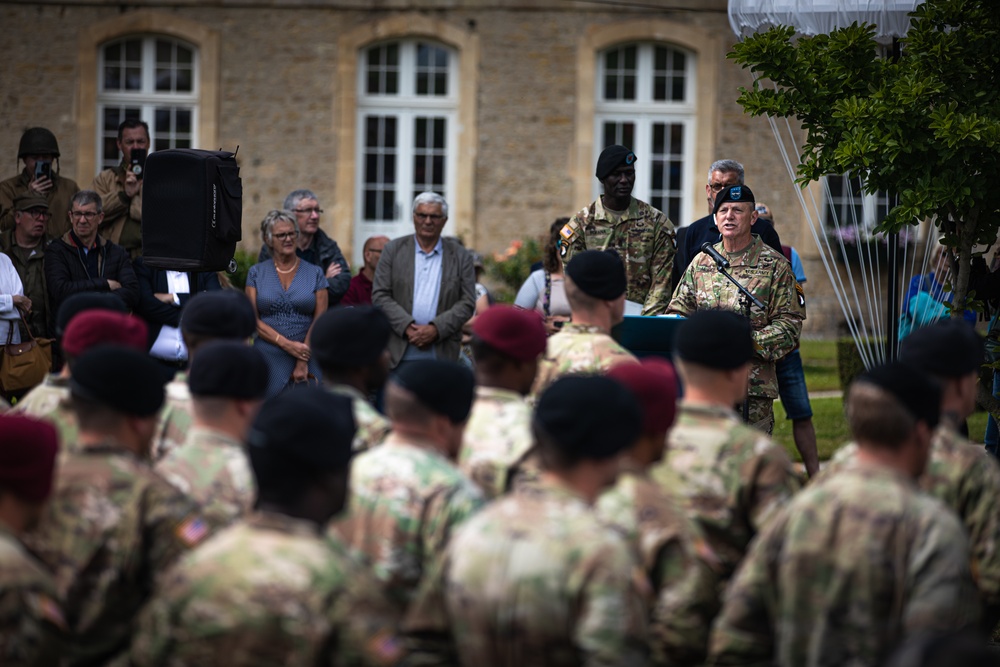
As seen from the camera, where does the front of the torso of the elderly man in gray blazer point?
toward the camera

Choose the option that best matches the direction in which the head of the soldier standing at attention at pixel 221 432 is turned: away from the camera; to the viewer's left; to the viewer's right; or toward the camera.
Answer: away from the camera

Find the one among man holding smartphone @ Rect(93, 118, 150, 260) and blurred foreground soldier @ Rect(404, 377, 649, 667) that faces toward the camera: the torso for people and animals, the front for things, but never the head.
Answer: the man holding smartphone

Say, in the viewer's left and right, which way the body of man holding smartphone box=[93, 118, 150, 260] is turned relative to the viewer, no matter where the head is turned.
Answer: facing the viewer

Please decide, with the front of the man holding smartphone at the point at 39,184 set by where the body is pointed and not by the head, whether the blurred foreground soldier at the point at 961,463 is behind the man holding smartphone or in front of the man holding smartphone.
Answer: in front

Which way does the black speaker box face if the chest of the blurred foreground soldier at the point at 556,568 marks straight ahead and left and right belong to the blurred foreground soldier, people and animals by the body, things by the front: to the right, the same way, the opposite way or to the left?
the opposite way

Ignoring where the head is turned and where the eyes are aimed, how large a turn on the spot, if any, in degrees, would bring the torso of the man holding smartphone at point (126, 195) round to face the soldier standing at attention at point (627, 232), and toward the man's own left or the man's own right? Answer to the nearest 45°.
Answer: approximately 45° to the man's own left

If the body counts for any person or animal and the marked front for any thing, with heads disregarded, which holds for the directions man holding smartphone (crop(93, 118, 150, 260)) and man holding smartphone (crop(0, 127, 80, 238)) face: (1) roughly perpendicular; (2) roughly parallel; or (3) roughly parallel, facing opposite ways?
roughly parallel

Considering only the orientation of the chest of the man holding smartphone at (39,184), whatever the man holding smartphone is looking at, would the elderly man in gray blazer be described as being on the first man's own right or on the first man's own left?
on the first man's own left

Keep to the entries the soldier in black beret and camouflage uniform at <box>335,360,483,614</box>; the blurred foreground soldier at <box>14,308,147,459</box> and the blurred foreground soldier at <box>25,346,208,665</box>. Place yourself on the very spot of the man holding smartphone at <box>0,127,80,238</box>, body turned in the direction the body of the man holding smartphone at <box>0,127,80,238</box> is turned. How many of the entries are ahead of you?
3

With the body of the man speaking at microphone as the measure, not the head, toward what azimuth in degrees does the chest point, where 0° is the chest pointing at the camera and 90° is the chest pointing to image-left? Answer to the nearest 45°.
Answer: approximately 45°

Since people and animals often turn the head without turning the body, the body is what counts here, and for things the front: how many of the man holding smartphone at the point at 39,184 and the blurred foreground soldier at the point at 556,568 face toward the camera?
1

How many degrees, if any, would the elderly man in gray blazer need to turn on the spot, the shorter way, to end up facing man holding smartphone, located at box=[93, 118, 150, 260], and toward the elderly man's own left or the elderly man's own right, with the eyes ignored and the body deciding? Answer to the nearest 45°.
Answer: approximately 135° to the elderly man's own right
